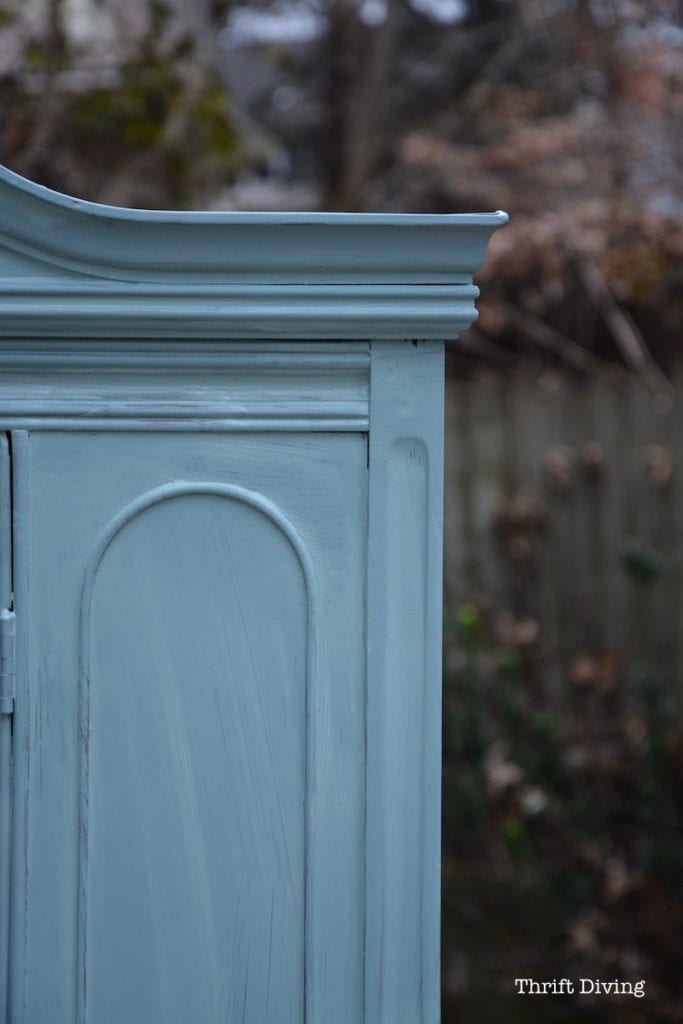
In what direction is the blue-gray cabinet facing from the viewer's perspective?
toward the camera

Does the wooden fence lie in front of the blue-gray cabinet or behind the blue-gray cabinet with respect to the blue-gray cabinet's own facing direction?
behind
